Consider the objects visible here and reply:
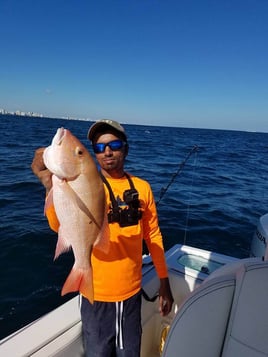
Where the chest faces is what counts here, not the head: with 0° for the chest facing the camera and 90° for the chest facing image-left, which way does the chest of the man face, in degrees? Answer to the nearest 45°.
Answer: approximately 0°

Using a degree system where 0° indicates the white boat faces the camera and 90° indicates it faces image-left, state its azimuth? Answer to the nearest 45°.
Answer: approximately 45°
